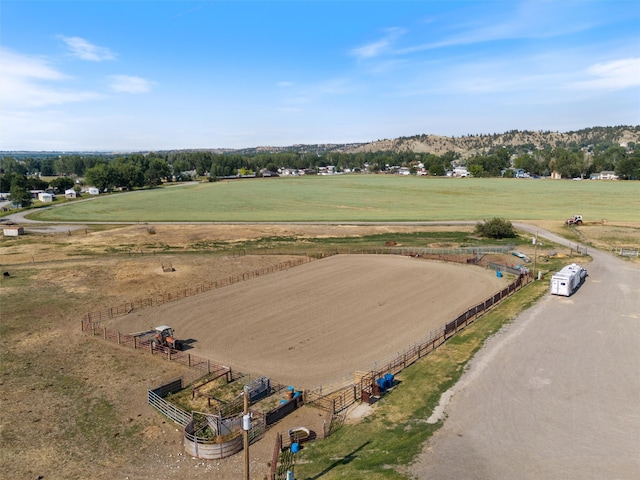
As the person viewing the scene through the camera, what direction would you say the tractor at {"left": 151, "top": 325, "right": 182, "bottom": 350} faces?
facing the viewer and to the right of the viewer

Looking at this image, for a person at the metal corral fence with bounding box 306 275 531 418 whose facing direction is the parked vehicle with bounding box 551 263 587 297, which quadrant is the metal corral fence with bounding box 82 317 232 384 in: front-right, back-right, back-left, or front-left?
back-left

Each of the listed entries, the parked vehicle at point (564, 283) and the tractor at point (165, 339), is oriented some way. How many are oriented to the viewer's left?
0

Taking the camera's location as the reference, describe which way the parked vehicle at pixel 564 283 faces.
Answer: facing away from the viewer and to the right of the viewer

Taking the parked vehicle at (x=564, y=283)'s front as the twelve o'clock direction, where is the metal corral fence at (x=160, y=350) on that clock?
The metal corral fence is roughly at 6 o'clock from the parked vehicle.

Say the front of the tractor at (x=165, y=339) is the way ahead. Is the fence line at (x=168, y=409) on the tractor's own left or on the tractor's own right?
on the tractor's own right

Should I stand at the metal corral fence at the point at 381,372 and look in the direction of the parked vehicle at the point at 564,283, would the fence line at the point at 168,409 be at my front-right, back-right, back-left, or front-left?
back-left
